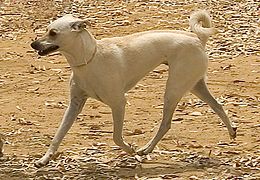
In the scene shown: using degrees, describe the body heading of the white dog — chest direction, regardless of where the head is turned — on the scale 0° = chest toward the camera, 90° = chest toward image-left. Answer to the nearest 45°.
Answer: approximately 90°
